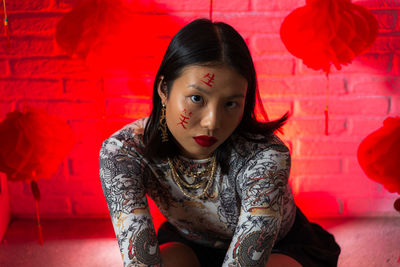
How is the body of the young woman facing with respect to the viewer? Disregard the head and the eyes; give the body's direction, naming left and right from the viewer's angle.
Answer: facing the viewer

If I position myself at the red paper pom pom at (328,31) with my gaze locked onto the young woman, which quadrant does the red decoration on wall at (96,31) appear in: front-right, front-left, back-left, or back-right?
front-right

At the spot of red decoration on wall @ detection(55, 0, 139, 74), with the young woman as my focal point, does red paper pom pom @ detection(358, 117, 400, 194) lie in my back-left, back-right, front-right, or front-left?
front-left

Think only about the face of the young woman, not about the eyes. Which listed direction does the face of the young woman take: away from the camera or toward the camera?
toward the camera
